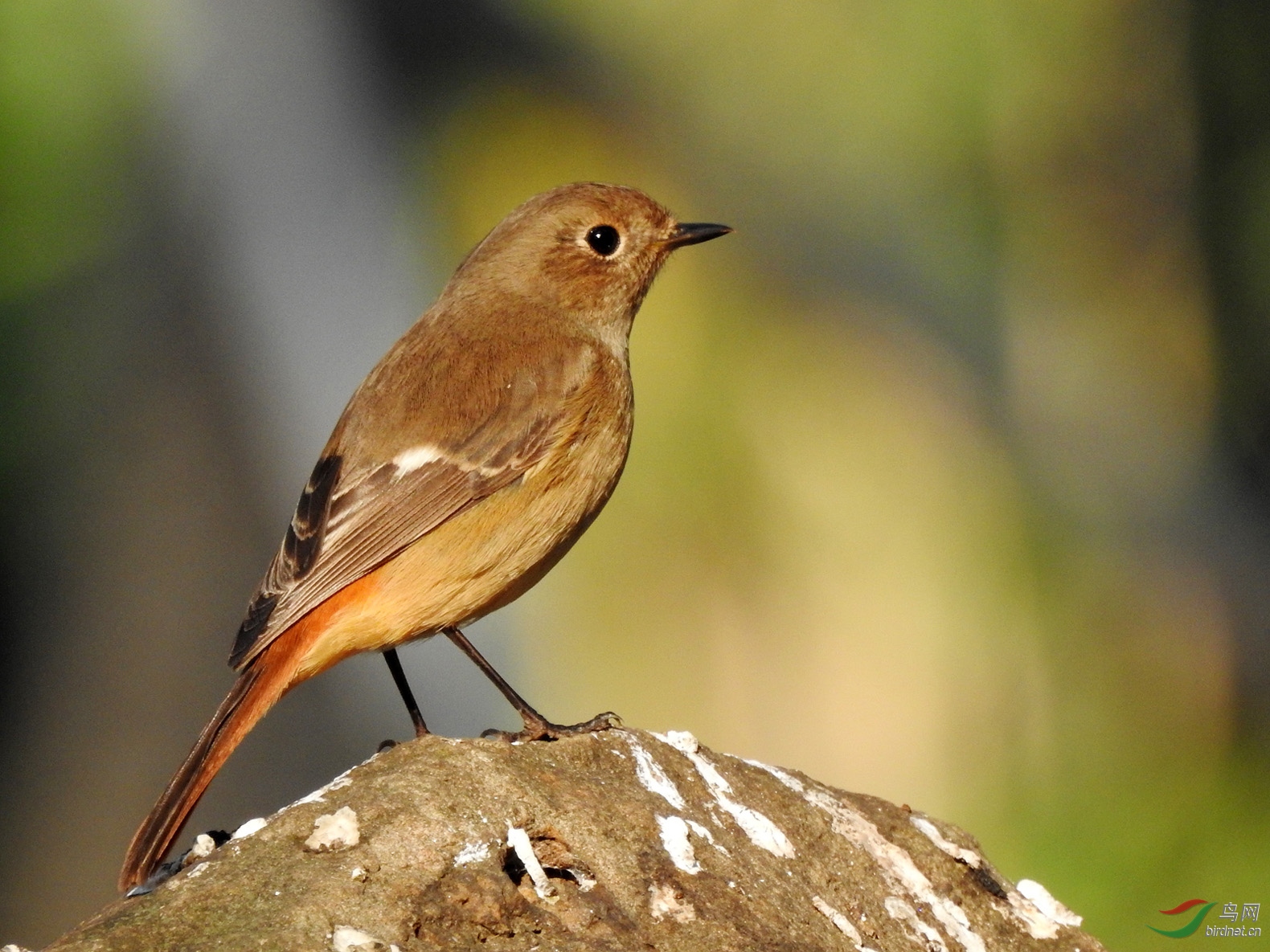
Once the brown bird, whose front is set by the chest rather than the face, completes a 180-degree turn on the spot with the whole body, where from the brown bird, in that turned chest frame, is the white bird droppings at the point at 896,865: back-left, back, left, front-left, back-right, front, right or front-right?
back-left

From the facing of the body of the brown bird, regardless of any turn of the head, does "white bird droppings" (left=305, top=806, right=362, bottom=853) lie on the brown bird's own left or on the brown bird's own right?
on the brown bird's own right

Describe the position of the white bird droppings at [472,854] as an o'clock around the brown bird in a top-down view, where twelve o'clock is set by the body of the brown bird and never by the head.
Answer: The white bird droppings is roughly at 3 o'clock from the brown bird.

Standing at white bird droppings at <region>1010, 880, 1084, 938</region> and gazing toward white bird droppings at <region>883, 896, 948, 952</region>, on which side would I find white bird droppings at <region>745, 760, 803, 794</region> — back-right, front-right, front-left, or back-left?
front-right

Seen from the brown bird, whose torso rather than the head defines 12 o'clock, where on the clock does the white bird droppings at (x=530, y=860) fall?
The white bird droppings is roughly at 3 o'clock from the brown bird.

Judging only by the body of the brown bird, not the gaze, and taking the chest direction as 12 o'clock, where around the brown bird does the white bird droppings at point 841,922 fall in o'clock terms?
The white bird droppings is roughly at 2 o'clock from the brown bird.

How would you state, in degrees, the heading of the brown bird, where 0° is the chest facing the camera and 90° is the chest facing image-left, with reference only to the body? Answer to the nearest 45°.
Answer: approximately 270°

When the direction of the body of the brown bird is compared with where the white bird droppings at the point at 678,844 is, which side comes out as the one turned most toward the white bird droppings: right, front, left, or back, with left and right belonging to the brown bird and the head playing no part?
right

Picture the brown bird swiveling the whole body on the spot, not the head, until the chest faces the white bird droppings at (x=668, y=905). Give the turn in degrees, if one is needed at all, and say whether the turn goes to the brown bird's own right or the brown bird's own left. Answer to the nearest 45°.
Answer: approximately 90° to the brown bird's own right
